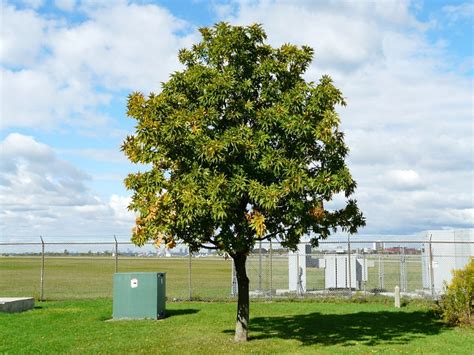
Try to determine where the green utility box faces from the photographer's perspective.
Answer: facing the viewer

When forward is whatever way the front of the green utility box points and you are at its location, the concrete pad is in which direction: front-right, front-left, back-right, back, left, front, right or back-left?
back-right
